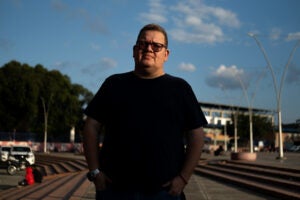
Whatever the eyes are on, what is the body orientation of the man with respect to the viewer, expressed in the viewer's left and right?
facing the viewer

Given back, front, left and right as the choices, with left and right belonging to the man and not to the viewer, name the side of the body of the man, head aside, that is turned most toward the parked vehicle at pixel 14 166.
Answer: back

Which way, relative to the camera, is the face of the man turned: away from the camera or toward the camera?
toward the camera

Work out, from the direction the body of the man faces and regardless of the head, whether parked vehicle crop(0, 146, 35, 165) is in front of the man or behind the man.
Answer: behind
